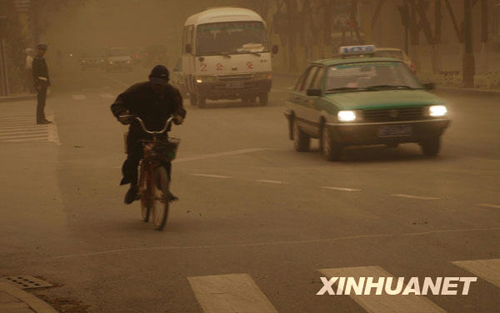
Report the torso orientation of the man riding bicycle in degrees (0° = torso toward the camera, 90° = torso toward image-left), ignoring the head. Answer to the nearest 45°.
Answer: approximately 0°

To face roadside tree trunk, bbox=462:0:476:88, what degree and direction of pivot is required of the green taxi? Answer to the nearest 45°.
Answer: approximately 135° to its left

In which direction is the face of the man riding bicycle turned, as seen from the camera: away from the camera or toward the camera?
toward the camera

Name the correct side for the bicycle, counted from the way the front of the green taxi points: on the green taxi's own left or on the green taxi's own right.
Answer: on the green taxi's own right

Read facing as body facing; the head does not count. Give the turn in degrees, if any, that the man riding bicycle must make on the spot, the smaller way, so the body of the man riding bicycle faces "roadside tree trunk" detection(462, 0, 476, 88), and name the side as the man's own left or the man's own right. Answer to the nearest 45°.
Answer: approximately 135° to the man's own left

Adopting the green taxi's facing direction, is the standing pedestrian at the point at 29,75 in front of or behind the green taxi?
behind

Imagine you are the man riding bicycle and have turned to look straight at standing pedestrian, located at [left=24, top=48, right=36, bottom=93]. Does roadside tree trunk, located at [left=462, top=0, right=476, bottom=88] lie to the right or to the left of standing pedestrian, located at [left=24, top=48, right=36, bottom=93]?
right
